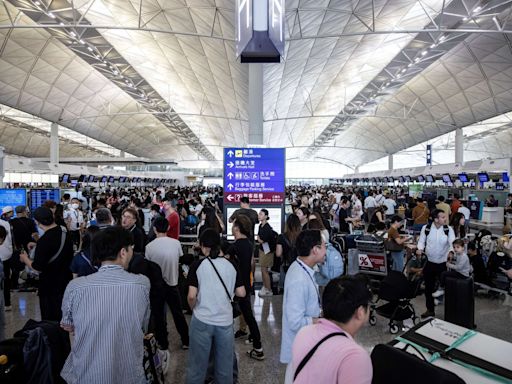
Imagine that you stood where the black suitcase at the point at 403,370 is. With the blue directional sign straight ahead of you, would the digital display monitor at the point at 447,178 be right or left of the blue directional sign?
right

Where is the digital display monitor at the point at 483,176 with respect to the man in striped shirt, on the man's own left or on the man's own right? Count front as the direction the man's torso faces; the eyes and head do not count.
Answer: on the man's own right

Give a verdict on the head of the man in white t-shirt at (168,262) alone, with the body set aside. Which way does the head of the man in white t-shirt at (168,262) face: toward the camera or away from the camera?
away from the camera

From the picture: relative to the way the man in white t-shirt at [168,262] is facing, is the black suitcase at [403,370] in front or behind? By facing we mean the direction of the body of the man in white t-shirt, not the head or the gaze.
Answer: behind

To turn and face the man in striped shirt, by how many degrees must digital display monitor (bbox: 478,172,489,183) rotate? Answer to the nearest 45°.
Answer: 0° — it already faces them

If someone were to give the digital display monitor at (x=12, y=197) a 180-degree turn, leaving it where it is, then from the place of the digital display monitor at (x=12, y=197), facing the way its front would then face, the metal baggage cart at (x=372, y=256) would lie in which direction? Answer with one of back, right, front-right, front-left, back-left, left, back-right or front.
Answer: back-right

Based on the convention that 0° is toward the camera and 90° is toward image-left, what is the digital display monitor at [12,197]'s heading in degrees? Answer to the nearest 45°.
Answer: approximately 0°

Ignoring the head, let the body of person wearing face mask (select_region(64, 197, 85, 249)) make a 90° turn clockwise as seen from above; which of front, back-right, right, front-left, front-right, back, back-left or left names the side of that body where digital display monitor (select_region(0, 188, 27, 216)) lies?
front

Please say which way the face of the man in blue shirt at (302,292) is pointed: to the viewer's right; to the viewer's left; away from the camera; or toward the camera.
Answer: to the viewer's right

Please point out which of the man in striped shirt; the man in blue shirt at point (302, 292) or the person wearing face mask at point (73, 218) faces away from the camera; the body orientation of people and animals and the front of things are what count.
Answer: the man in striped shirt

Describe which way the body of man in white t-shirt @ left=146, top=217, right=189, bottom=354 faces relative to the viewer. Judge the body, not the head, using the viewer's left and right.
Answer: facing away from the viewer

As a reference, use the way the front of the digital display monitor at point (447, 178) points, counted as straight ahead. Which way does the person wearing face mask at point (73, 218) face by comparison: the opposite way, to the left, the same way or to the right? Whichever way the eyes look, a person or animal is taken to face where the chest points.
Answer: to the left
